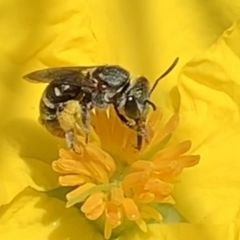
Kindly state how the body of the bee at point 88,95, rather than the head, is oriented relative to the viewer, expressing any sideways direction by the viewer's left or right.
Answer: facing to the right of the viewer
